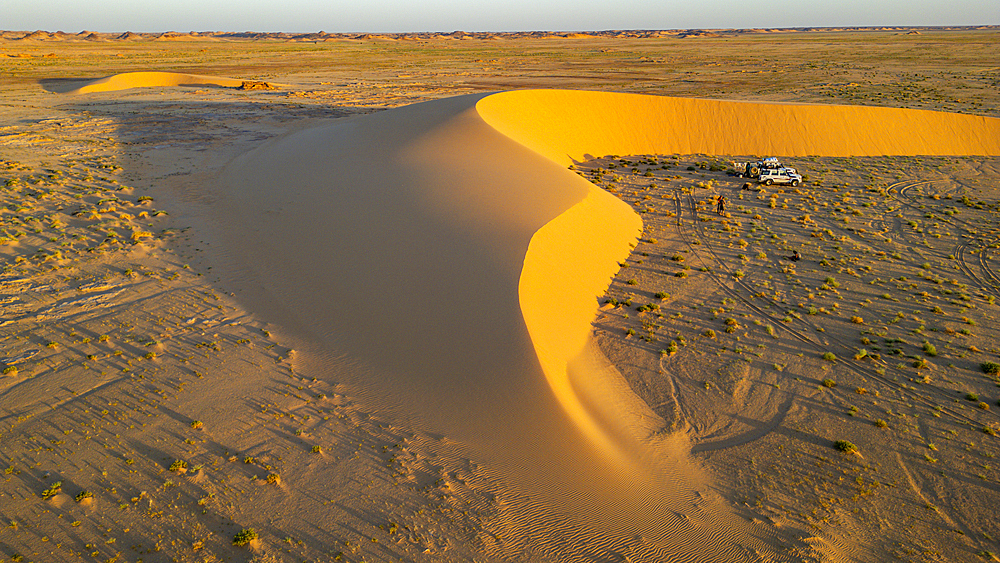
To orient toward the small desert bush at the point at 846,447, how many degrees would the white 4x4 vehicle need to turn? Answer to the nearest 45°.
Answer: approximately 90° to its right

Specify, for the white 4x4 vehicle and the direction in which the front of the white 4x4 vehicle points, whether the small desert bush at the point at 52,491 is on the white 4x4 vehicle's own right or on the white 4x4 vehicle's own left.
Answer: on the white 4x4 vehicle's own right

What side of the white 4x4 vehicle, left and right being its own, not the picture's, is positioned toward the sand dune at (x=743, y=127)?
left

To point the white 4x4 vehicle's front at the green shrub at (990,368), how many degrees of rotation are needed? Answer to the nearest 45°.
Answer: approximately 90° to its right

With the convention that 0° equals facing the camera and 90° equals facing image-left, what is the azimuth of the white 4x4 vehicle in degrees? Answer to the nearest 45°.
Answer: approximately 270°

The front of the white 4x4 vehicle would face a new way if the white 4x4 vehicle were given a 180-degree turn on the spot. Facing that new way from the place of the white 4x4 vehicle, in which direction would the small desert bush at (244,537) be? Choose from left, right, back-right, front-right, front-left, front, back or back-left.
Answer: left
